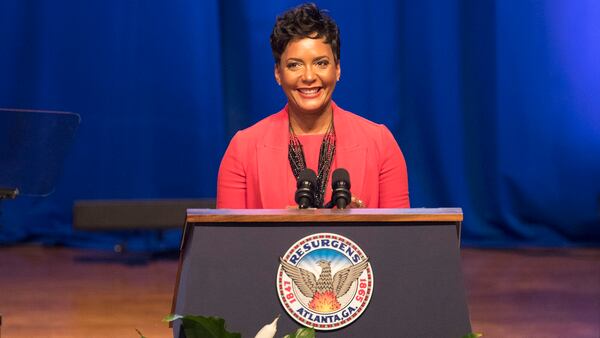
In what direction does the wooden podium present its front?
toward the camera

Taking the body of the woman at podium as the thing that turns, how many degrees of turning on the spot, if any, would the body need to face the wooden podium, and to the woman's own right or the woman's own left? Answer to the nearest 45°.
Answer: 0° — they already face it

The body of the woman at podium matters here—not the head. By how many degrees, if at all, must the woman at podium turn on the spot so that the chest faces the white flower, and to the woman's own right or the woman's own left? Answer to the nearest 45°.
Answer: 0° — they already face it

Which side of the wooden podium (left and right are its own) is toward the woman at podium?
back

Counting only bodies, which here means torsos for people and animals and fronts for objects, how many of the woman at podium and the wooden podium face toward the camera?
2
